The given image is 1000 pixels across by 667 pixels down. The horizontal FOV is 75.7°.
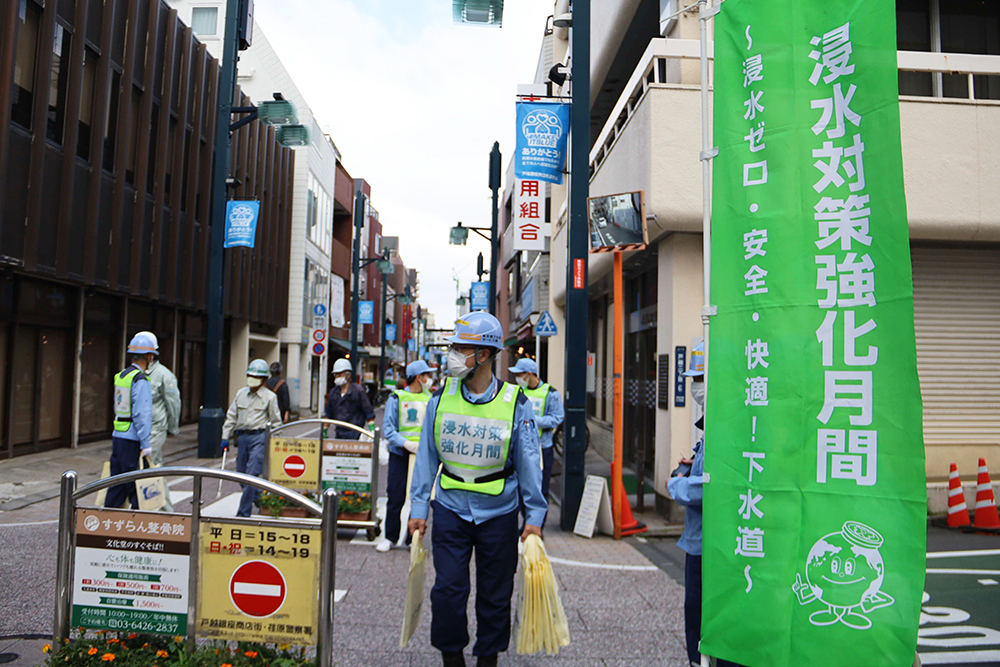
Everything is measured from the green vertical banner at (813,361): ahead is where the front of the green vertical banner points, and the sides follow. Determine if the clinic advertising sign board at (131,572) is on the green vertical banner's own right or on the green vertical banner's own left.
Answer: on the green vertical banner's own right

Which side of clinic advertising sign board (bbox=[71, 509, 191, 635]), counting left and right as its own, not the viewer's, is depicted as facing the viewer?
front

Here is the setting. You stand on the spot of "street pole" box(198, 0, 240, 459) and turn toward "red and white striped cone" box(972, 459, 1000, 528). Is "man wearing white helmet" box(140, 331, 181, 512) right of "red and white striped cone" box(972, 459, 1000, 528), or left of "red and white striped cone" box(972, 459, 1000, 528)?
right

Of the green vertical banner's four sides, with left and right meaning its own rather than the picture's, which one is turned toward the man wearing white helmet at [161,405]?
right

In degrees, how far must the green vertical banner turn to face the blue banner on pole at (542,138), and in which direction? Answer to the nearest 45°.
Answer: approximately 135° to its right

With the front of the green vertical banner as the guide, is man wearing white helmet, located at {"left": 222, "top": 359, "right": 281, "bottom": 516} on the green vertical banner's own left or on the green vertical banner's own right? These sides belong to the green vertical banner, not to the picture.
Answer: on the green vertical banner's own right

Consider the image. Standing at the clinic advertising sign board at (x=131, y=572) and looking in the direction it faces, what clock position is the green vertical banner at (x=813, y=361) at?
The green vertical banner is roughly at 10 o'clock from the clinic advertising sign board.

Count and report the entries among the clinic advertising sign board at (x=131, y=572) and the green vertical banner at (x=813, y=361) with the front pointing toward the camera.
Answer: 2

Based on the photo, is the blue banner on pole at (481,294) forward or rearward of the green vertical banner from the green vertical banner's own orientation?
rearward

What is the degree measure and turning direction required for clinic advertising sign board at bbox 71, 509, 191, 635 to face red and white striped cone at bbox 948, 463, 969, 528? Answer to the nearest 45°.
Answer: approximately 90° to its left

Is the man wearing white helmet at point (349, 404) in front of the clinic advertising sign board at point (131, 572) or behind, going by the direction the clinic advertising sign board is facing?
behind

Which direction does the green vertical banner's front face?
toward the camera

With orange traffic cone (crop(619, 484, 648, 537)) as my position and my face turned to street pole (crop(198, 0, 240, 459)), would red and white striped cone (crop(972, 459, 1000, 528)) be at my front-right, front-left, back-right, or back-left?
back-right
